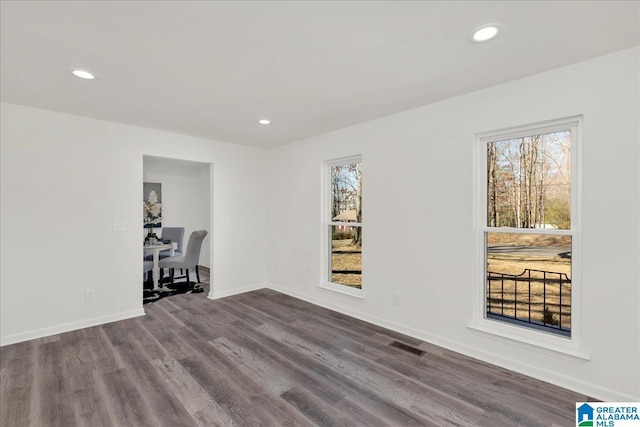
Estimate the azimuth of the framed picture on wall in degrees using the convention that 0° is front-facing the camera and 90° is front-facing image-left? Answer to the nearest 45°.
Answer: approximately 0°

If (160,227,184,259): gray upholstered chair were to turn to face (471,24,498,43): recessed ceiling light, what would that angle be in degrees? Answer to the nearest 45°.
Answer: approximately 45° to its left

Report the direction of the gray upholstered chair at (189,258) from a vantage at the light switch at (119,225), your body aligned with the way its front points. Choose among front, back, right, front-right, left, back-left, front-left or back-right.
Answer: back-left

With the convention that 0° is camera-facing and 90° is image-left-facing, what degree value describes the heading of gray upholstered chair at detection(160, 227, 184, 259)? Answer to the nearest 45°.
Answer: approximately 45°

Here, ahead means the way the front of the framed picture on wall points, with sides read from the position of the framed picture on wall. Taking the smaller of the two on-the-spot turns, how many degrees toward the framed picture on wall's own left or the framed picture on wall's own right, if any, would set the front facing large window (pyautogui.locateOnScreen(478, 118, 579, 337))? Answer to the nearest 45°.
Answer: approximately 45° to the framed picture on wall's own left

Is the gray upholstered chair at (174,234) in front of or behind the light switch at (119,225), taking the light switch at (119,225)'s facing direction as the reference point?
behind

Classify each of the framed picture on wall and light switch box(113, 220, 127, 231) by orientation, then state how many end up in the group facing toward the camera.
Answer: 2

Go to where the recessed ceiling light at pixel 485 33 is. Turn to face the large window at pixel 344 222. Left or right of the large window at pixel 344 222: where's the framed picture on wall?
left

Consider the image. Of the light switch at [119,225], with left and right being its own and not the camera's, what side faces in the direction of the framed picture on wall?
back
